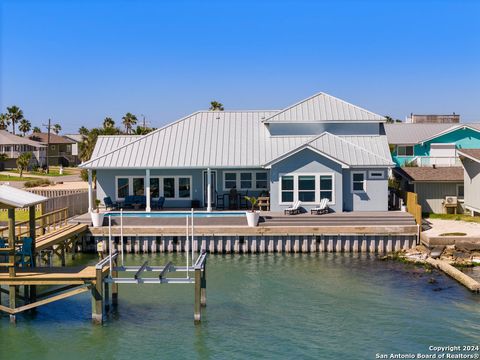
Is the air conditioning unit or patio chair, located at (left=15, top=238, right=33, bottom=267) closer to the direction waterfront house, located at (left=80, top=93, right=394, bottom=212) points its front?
the patio chair

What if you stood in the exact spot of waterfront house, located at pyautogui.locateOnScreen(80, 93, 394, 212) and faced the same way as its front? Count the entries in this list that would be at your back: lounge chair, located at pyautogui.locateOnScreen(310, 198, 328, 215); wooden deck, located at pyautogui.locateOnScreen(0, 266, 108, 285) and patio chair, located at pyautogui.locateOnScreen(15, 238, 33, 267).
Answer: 0

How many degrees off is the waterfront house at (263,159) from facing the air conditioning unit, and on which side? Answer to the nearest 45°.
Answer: approximately 90° to its left

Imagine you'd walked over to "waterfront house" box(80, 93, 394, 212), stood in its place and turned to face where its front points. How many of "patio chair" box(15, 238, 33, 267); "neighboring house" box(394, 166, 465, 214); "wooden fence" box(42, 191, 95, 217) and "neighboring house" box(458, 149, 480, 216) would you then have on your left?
2

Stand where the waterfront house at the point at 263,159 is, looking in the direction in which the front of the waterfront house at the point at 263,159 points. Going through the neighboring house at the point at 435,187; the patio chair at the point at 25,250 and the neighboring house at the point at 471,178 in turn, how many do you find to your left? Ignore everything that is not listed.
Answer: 2

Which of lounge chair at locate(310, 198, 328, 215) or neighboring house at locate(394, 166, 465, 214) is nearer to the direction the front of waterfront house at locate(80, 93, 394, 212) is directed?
the lounge chair

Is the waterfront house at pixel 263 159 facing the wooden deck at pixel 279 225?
yes

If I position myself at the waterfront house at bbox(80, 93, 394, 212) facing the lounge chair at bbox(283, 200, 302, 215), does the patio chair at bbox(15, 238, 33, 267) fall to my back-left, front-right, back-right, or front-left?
front-right

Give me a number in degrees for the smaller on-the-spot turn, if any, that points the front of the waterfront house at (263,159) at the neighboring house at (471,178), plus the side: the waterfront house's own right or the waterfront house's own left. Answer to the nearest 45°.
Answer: approximately 90° to the waterfront house's own left

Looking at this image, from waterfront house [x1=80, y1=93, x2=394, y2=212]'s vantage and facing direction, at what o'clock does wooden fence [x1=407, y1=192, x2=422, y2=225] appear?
The wooden fence is roughly at 10 o'clock from the waterfront house.

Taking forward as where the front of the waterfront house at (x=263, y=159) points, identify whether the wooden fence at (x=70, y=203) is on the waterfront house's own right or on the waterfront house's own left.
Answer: on the waterfront house's own right

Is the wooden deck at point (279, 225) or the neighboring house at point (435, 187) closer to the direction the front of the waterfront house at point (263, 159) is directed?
the wooden deck

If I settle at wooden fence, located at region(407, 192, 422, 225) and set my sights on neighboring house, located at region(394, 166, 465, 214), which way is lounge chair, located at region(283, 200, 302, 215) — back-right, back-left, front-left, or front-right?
back-left

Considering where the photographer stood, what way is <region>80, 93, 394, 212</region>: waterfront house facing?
facing the viewer

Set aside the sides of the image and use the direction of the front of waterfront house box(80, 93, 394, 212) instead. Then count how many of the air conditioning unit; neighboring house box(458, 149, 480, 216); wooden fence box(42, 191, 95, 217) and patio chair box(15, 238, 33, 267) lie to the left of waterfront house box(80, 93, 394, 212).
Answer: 2

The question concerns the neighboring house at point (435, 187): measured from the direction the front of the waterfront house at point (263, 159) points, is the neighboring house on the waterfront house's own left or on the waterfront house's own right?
on the waterfront house's own left
